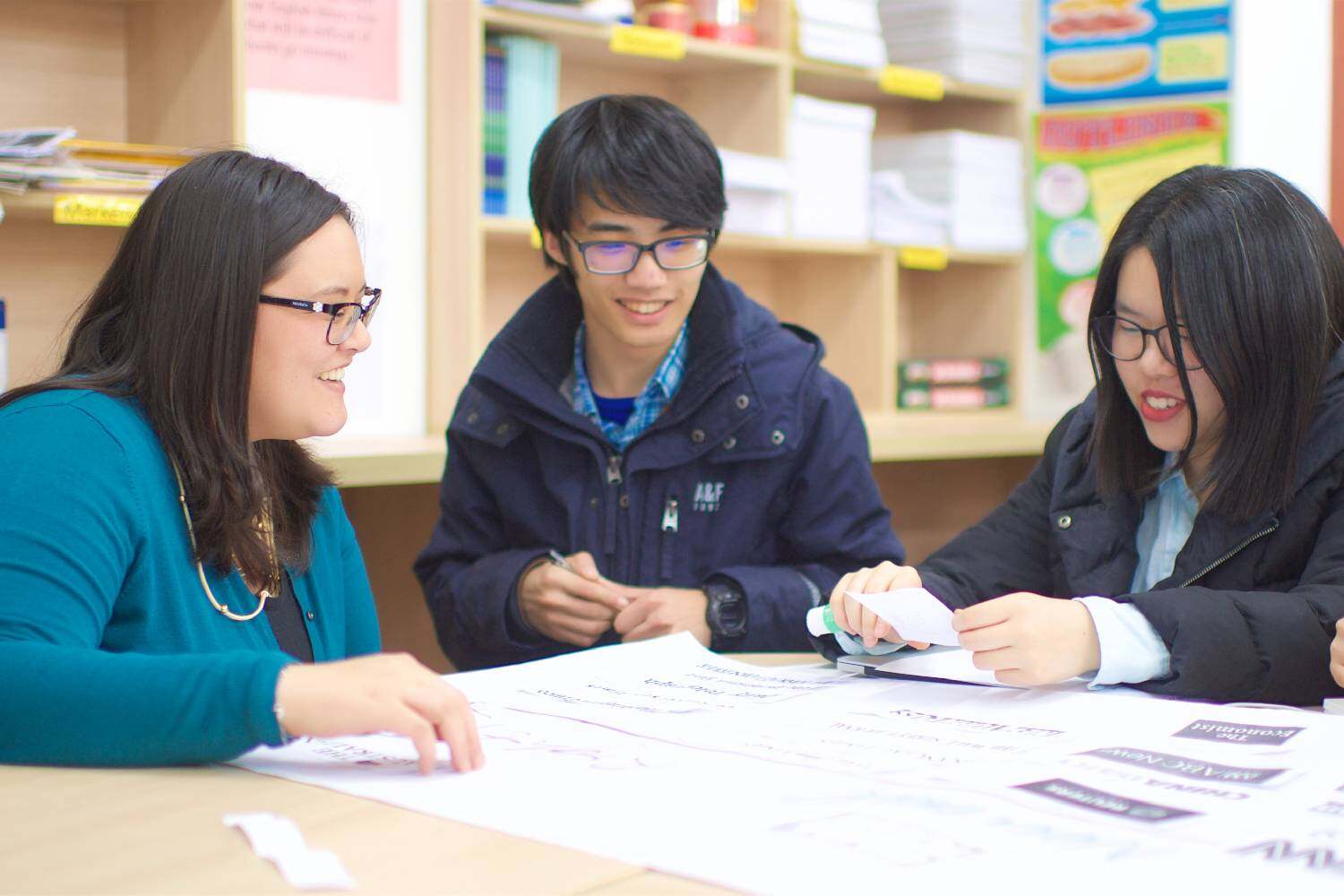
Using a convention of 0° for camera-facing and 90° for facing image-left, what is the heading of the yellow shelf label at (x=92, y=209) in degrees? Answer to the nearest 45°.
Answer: approximately 0°

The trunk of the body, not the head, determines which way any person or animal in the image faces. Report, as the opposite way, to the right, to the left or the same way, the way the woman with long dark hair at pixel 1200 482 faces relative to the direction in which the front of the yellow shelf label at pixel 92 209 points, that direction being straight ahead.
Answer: to the right

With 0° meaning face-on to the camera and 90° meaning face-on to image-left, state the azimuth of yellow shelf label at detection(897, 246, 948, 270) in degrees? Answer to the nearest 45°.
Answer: approximately 0°

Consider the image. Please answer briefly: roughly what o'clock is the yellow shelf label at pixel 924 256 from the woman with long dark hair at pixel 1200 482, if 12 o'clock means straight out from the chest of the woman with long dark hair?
The yellow shelf label is roughly at 4 o'clock from the woman with long dark hair.

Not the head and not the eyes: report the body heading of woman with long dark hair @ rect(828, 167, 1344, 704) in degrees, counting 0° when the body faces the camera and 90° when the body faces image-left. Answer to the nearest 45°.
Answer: approximately 45°

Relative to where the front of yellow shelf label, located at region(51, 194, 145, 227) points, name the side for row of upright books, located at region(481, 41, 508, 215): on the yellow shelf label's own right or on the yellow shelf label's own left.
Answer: on the yellow shelf label's own left

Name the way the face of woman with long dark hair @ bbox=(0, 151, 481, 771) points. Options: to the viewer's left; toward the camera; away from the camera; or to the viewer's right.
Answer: to the viewer's right
